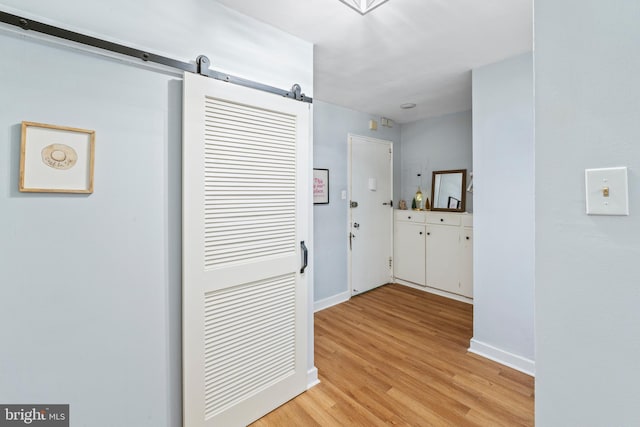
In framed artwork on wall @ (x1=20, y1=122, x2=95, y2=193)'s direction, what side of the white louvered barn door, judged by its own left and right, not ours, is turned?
right

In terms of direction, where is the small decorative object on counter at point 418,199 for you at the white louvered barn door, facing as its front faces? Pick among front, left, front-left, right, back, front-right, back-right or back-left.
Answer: left

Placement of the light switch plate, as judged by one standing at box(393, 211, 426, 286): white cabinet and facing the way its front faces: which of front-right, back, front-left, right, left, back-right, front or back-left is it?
front-left

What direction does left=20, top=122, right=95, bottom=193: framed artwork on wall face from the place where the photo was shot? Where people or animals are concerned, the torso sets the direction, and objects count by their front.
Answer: facing the viewer and to the right of the viewer

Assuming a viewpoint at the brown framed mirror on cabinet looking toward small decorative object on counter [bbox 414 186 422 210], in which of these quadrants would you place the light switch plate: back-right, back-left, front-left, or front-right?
back-left

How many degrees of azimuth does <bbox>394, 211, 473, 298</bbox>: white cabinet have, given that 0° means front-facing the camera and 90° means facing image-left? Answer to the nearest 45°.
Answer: approximately 45°

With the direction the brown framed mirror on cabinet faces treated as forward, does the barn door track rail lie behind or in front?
in front

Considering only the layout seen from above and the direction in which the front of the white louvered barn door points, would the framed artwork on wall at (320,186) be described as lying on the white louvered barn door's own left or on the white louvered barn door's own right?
on the white louvered barn door's own left

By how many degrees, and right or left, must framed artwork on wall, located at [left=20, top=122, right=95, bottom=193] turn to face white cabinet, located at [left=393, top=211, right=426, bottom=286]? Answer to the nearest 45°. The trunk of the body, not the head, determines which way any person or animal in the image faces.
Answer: approximately 45° to its left

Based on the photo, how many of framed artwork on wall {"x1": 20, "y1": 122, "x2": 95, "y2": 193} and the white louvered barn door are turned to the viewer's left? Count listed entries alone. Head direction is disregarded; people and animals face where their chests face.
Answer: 0

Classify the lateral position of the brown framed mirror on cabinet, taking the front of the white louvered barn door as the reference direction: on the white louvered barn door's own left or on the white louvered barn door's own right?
on the white louvered barn door's own left
